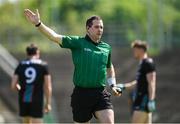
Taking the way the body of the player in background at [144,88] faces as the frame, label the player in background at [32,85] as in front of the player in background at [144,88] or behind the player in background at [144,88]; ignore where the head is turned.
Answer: in front

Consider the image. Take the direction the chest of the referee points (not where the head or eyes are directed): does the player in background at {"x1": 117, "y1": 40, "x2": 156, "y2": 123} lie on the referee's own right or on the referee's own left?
on the referee's own left

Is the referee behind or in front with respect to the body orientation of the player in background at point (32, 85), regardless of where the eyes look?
behind

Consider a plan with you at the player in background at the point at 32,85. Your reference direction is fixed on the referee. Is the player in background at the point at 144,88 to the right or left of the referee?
left

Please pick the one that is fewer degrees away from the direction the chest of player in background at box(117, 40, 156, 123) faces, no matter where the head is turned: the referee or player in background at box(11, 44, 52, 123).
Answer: the player in background

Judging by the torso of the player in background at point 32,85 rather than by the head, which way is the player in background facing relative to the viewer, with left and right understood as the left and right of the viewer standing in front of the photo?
facing away from the viewer

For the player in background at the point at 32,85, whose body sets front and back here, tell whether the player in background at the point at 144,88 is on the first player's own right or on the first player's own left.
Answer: on the first player's own right

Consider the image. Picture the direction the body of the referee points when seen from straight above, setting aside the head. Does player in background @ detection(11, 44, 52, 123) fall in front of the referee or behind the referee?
behind
